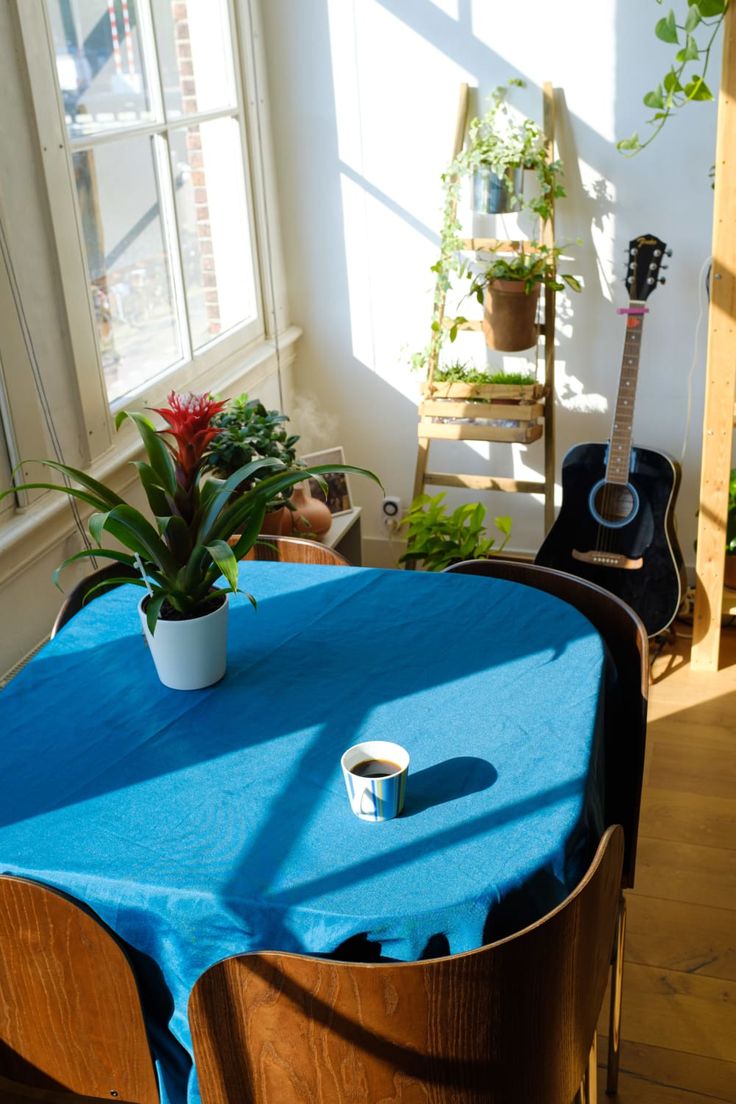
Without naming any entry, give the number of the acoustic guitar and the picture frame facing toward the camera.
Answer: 2

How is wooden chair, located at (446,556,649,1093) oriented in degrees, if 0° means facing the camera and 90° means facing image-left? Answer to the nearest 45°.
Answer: approximately 45°

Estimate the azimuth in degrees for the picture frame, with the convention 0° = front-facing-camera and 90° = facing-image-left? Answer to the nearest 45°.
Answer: approximately 0°

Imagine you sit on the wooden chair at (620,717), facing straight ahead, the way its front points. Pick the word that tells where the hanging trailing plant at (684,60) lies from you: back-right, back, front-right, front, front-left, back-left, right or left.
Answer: back-right

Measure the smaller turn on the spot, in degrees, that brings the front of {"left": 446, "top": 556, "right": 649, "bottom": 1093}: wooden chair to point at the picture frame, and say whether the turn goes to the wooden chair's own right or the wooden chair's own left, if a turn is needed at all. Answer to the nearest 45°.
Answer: approximately 90° to the wooden chair's own right

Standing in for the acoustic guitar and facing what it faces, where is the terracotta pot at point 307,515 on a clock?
The terracotta pot is roughly at 2 o'clock from the acoustic guitar.

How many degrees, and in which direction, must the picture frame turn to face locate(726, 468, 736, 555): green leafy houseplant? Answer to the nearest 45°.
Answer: approximately 90° to its left

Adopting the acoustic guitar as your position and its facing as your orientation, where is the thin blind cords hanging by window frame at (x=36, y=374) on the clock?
The thin blind cords hanging by window frame is roughly at 2 o'clock from the acoustic guitar.

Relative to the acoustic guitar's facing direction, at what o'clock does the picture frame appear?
The picture frame is roughly at 3 o'clock from the acoustic guitar.
